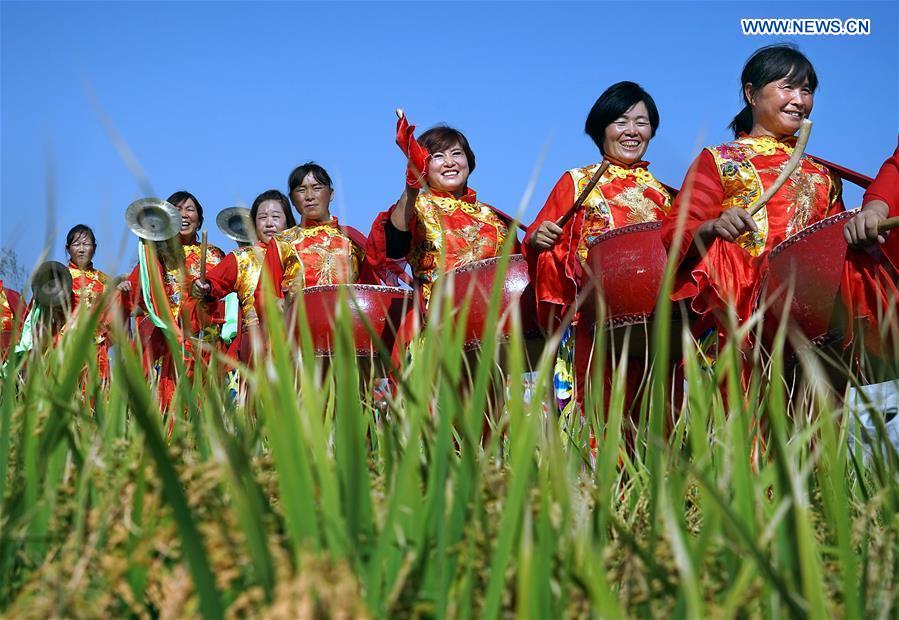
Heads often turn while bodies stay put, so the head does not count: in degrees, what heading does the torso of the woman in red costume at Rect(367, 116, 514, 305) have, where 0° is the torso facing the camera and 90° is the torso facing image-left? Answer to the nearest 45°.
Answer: approximately 0°

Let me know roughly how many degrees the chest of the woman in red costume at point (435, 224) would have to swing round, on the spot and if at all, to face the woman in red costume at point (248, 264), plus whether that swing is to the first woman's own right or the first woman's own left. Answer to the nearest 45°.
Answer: approximately 135° to the first woman's own right

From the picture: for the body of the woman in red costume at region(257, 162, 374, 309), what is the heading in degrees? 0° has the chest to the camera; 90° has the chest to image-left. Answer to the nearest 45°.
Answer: approximately 0°

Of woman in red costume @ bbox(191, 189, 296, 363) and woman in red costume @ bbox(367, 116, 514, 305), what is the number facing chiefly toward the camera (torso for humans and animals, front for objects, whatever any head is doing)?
2

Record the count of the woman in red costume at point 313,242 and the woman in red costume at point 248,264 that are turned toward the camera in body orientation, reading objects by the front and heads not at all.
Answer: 2

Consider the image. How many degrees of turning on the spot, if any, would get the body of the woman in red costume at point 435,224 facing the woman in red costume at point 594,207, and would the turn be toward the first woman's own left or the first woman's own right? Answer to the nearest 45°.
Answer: approximately 45° to the first woman's own left
